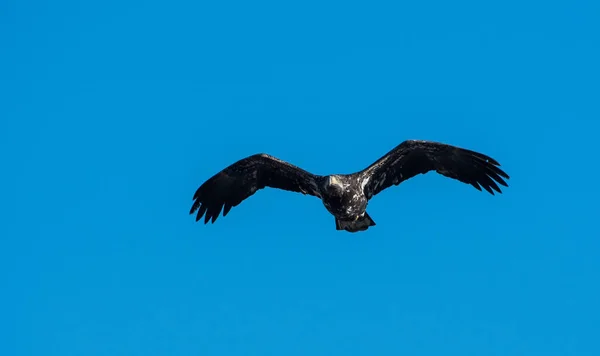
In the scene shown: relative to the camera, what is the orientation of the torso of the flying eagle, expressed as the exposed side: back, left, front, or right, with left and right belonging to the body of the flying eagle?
front
